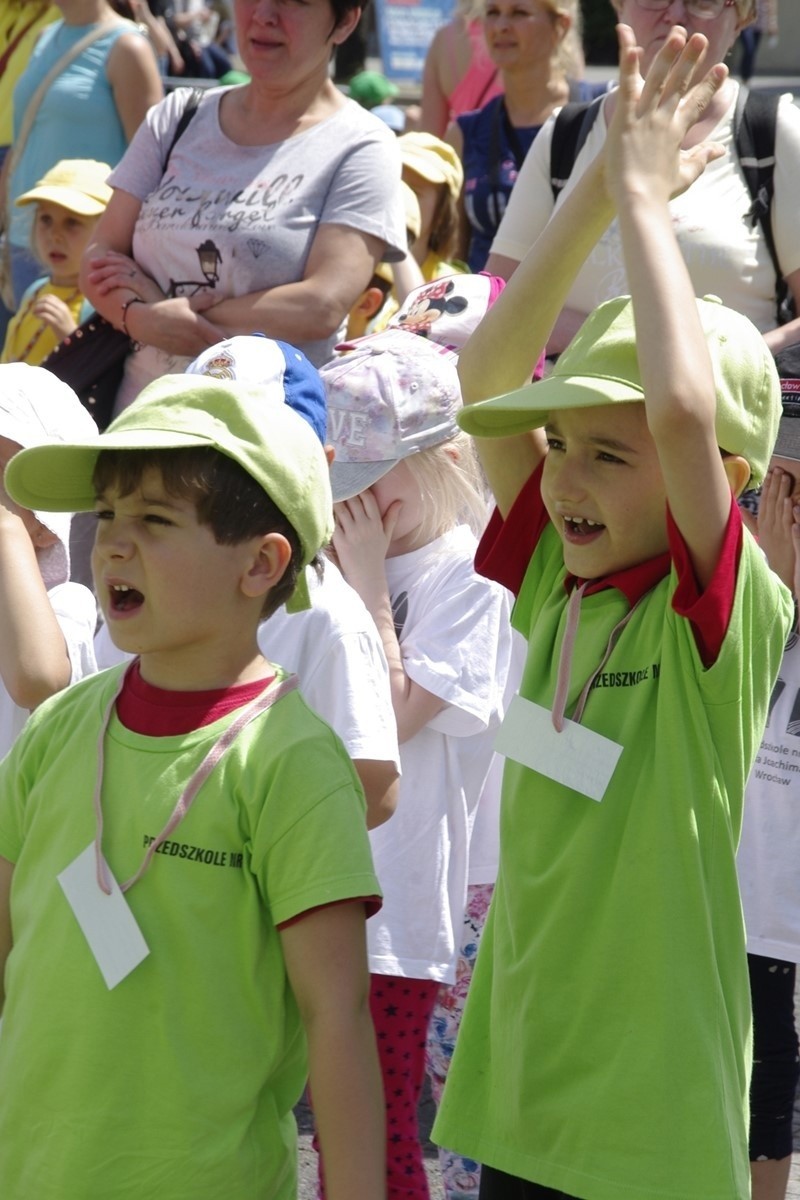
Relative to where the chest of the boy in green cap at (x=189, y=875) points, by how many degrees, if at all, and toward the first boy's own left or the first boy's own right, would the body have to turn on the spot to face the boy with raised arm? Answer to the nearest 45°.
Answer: approximately 135° to the first boy's own left

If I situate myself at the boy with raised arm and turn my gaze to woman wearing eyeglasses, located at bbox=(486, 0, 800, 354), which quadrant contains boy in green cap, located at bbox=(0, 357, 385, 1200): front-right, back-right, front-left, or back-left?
back-left

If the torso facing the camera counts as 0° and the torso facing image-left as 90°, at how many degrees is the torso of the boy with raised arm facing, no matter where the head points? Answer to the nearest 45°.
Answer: approximately 45°

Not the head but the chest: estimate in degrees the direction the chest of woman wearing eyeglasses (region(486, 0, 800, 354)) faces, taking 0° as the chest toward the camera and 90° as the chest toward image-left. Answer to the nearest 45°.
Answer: approximately 0°

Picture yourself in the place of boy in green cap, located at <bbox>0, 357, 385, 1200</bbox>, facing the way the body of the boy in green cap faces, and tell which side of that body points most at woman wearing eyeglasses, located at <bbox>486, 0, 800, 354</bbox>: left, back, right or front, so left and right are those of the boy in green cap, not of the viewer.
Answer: back

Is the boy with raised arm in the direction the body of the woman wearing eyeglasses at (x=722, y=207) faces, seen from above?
yes

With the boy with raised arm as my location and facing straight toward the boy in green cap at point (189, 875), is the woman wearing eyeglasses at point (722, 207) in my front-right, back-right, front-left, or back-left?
back-right

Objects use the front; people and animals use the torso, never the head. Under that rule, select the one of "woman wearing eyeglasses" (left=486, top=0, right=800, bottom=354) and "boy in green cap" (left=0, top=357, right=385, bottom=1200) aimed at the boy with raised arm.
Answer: the woman wearing eyeglasses

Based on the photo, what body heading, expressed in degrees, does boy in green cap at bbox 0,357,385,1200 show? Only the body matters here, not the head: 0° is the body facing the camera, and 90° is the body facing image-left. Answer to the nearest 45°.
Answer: approximately 45°

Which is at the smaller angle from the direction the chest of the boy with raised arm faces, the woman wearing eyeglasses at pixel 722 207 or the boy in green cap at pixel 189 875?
the boy in green cap
